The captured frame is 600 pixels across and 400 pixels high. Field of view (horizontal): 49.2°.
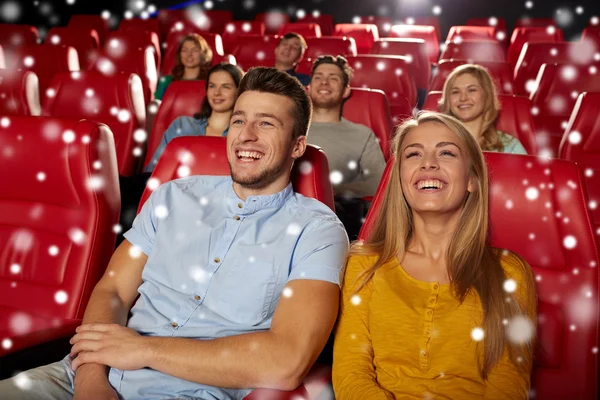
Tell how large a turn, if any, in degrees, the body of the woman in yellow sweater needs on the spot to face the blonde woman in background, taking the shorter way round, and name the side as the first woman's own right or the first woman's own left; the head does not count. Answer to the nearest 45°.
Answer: approximately 180°

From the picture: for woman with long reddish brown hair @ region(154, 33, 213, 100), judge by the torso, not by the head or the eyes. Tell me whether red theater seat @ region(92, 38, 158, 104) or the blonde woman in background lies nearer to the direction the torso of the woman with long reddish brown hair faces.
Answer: the blonde woman in background

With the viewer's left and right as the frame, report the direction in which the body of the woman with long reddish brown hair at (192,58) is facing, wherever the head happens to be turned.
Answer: facing the viewer

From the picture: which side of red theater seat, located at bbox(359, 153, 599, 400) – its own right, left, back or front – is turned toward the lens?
front

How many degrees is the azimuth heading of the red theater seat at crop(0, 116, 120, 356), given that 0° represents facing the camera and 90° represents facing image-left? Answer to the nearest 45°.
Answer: approximately 45°

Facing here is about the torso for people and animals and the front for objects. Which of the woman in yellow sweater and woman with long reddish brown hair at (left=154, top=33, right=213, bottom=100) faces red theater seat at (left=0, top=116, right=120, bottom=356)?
the woman with long reddish brown hair

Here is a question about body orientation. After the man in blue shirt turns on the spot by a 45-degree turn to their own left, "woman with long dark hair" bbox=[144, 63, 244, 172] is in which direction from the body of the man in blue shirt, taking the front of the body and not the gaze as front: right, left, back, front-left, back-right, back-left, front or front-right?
back

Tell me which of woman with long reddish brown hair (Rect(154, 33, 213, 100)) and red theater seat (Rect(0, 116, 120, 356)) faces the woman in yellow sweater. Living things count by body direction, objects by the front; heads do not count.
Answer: the woman with long reddish brown hair

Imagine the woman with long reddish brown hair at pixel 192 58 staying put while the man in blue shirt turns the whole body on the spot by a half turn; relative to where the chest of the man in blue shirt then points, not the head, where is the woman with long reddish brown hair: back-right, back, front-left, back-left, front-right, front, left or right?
front-left

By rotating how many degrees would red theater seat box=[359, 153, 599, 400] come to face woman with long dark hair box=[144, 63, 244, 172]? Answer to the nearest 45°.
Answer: approximately 135° to its right

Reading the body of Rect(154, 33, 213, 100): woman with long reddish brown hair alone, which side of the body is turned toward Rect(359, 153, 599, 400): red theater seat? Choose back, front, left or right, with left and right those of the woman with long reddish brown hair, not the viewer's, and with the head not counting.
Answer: front

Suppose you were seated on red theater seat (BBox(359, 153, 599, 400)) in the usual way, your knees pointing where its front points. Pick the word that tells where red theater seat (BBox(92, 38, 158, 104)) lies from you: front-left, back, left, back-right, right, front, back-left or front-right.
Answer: back-right

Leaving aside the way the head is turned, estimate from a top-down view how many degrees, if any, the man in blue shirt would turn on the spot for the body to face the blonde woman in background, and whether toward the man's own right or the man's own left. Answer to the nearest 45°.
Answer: approximately 180°

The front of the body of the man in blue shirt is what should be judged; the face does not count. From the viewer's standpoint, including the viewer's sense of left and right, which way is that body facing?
facing the viewer and to the left of the viewer
